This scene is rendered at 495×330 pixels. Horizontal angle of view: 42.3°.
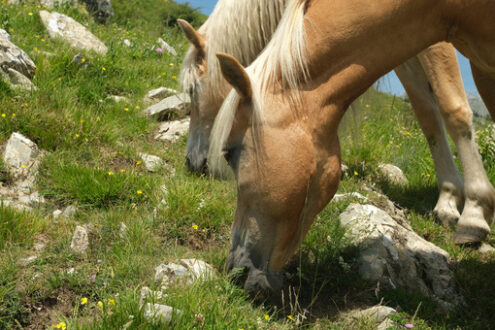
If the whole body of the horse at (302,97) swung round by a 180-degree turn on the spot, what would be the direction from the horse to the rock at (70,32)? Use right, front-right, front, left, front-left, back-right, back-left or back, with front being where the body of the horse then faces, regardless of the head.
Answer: back-left

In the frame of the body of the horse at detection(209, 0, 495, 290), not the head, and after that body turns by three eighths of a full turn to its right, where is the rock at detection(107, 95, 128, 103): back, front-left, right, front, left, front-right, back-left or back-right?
left

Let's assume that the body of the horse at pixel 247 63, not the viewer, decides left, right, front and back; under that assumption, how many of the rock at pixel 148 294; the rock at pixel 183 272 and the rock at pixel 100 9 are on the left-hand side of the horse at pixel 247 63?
2

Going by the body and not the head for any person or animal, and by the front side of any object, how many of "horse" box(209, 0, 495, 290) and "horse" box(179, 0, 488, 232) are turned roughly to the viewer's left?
2

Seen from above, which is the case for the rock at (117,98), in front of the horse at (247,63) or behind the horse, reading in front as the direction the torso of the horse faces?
in front

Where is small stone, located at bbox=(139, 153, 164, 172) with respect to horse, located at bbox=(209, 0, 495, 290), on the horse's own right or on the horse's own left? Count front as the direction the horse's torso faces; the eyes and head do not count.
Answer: on the horse's own right

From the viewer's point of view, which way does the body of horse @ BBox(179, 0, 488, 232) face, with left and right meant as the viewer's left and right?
facing to the left of the viewer

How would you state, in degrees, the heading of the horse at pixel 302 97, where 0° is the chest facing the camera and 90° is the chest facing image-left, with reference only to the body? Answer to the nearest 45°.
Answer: approximately 90°

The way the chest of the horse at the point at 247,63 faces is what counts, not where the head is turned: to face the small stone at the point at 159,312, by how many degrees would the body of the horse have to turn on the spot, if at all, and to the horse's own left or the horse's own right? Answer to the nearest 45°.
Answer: approximately 90° to the horse's own left

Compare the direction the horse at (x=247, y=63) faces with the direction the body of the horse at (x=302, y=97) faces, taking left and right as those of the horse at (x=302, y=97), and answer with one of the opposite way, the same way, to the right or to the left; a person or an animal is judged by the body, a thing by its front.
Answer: the same way
